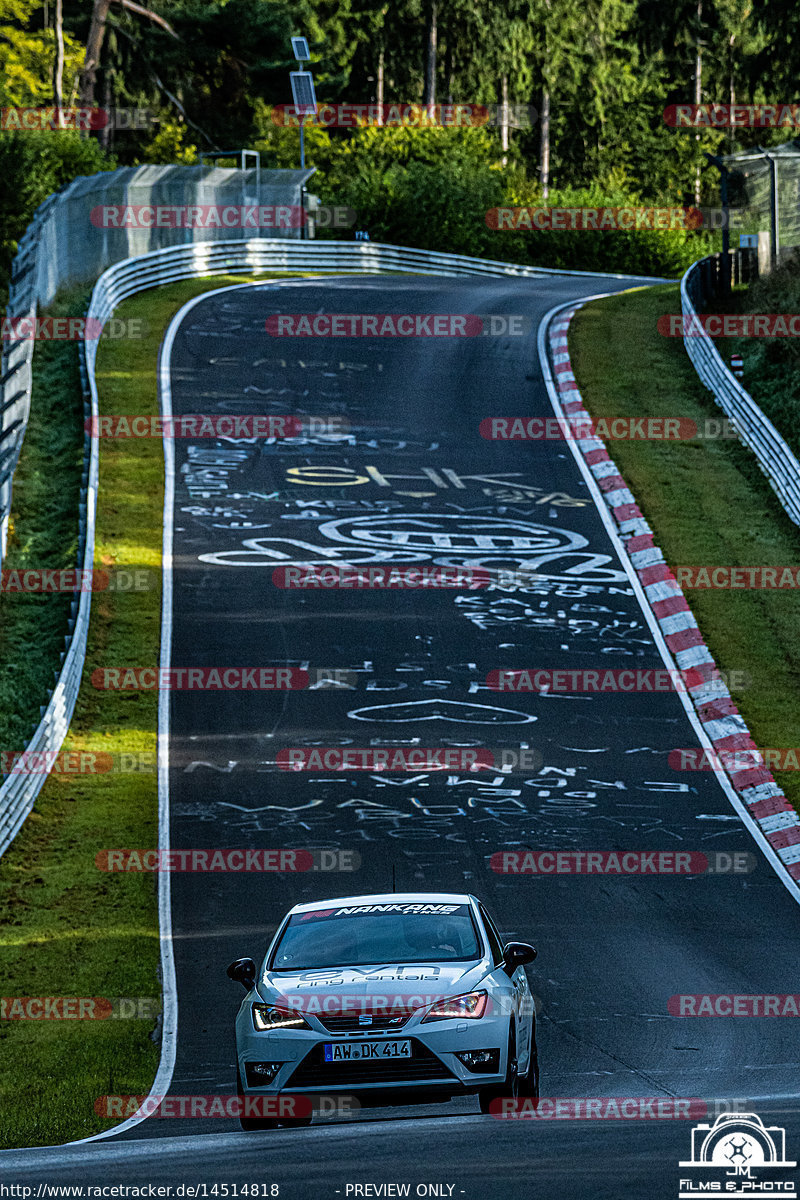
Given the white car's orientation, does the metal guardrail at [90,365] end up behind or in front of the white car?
behind

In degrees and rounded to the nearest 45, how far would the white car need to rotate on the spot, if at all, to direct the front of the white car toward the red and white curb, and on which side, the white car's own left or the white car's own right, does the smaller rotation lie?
approximately 180°

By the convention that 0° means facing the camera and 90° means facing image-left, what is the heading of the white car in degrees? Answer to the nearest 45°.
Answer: approximately 0°

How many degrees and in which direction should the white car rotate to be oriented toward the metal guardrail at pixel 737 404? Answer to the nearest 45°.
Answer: approximately 180°
